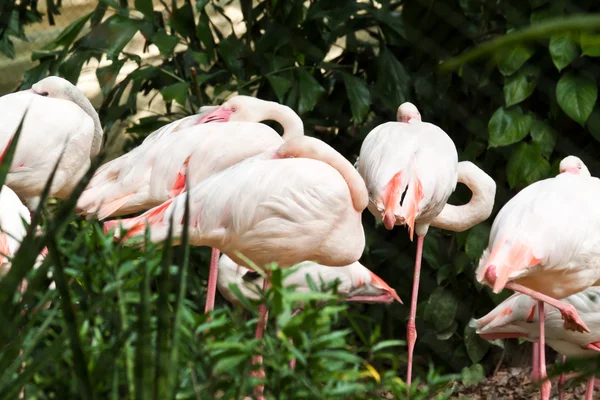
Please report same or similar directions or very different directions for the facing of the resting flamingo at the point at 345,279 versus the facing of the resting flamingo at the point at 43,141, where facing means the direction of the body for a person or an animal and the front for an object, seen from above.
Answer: very different directions

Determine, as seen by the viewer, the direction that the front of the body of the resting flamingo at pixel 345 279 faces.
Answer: to the viewer's left

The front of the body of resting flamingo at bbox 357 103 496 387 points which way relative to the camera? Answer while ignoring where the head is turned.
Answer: away from the camera

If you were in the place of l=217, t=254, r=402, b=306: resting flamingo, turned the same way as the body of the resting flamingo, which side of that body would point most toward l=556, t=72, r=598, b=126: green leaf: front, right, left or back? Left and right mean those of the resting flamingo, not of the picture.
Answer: back

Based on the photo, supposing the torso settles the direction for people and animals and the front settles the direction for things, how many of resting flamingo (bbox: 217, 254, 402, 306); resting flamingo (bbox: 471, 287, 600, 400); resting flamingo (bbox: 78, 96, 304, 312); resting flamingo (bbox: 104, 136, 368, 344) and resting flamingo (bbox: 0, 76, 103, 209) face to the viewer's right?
4

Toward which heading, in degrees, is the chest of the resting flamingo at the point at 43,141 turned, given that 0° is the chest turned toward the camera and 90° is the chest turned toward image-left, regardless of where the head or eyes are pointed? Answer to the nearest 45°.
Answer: approximately 270°

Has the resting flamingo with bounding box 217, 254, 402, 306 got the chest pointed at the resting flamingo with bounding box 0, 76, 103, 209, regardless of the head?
yes

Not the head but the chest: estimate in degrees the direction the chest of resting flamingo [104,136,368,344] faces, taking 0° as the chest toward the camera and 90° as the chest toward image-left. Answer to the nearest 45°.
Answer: approximately 270°

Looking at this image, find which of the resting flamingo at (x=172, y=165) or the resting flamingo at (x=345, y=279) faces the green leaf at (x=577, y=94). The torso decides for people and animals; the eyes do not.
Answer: the resting flamingo at (x=172, y=165)

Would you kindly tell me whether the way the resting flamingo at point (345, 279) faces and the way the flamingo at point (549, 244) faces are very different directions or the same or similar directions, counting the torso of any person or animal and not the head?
very different directions

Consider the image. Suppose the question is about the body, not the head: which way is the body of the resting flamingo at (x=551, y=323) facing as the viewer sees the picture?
to the viewer's right

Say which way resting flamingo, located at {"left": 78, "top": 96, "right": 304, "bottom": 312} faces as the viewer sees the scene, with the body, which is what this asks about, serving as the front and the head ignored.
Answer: to the viewer's right
